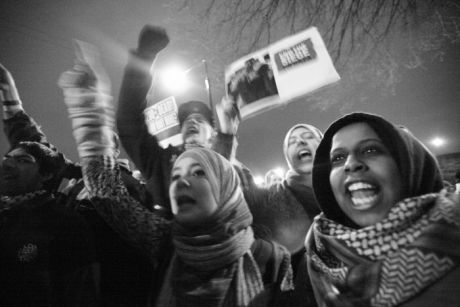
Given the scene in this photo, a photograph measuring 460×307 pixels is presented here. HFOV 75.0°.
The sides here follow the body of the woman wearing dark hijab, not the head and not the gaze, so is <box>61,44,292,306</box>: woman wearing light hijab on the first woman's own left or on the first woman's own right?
on the first woman's own right

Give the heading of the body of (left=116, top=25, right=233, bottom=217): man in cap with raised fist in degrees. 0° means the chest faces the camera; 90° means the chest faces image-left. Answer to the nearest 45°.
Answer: approximately 45°

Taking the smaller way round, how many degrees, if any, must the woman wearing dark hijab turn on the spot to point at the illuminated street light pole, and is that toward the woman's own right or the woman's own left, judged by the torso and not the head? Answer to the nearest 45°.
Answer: approximately 90° to the woman's own right

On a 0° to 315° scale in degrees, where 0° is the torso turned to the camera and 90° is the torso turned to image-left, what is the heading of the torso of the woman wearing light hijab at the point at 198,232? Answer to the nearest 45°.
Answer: approximately 45°

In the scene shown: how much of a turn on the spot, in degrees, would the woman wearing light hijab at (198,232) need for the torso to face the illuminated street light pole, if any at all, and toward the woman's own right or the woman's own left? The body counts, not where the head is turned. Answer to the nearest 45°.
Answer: approximately 135° to the woman's own right

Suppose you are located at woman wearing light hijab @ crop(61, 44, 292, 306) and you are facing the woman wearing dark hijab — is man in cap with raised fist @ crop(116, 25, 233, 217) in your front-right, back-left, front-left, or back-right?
back-left
